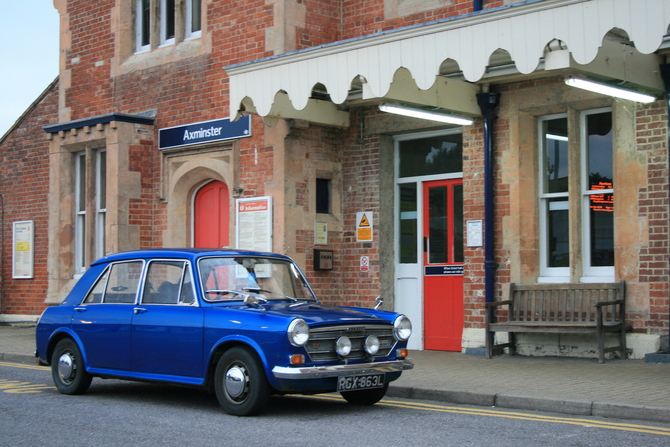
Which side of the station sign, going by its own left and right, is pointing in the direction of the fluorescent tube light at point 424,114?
left

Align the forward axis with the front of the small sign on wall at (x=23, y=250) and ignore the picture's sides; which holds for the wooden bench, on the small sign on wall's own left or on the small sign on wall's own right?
on the small sign on wall's own left

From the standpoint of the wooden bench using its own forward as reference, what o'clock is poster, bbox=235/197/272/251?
The poster is roughly at 2 o'clock from the wooden bench.

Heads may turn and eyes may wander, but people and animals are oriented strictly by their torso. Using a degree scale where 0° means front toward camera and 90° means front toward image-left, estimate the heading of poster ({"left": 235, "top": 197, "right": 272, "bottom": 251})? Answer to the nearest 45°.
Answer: approximately 45°

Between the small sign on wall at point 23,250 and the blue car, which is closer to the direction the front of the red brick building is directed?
the blue car

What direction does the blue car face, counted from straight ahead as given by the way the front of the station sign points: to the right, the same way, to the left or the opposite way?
to the left

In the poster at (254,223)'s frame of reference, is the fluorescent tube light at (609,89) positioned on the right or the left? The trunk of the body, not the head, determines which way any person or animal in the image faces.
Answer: on its left

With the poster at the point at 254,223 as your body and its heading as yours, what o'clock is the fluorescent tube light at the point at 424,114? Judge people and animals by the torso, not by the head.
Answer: The fluorescent tube light is roughly at 9 o'clock from the poster.

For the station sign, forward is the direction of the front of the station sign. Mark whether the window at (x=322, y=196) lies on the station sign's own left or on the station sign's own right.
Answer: on the station sign's own left

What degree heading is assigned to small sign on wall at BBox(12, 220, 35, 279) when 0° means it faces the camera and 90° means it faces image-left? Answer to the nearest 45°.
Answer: approximately 45°

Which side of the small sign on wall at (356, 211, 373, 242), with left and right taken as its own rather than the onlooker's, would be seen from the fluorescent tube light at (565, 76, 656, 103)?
left
